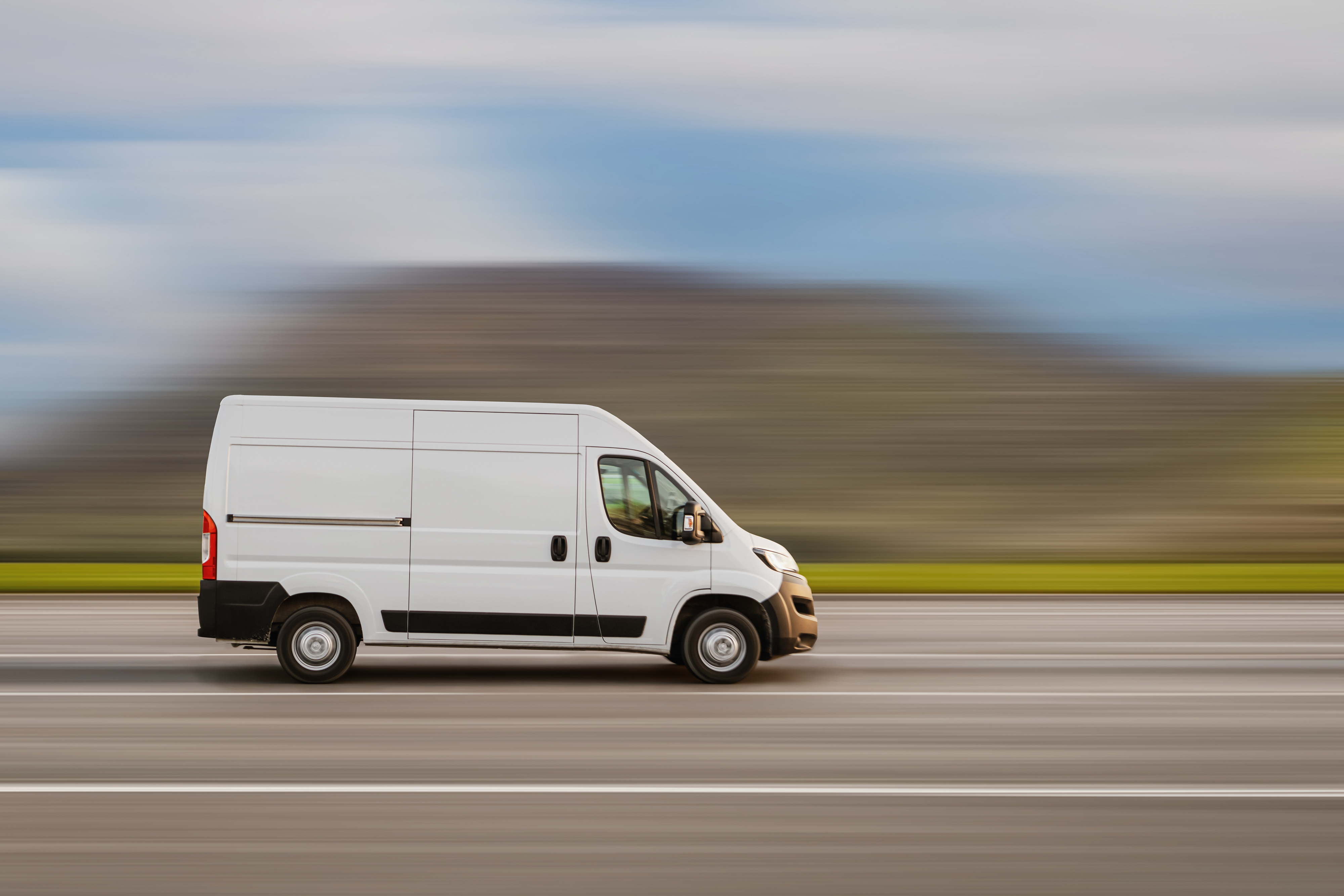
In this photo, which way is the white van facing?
to the viewer's right
